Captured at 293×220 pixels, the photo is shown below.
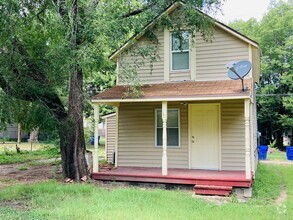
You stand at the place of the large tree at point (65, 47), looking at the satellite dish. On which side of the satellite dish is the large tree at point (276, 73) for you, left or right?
left

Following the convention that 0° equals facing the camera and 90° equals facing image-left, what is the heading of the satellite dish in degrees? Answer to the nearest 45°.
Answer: approximately 45°

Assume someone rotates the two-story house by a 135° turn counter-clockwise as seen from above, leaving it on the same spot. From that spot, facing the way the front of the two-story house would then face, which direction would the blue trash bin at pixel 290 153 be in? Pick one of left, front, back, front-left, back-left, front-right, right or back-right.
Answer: front

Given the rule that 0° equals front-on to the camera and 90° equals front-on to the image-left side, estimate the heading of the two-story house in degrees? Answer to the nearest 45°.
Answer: approximately 0°

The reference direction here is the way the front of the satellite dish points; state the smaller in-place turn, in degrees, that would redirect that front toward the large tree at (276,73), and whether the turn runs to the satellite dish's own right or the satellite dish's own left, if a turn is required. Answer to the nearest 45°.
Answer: approximately 135° to the satellite dish's own right
